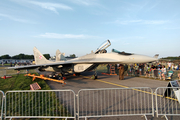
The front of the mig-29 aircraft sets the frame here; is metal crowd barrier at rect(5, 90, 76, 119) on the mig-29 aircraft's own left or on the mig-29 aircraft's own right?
on the mig-29 aircraft's own right

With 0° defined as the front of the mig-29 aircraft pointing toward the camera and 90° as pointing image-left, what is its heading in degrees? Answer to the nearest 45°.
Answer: approximately 315°
